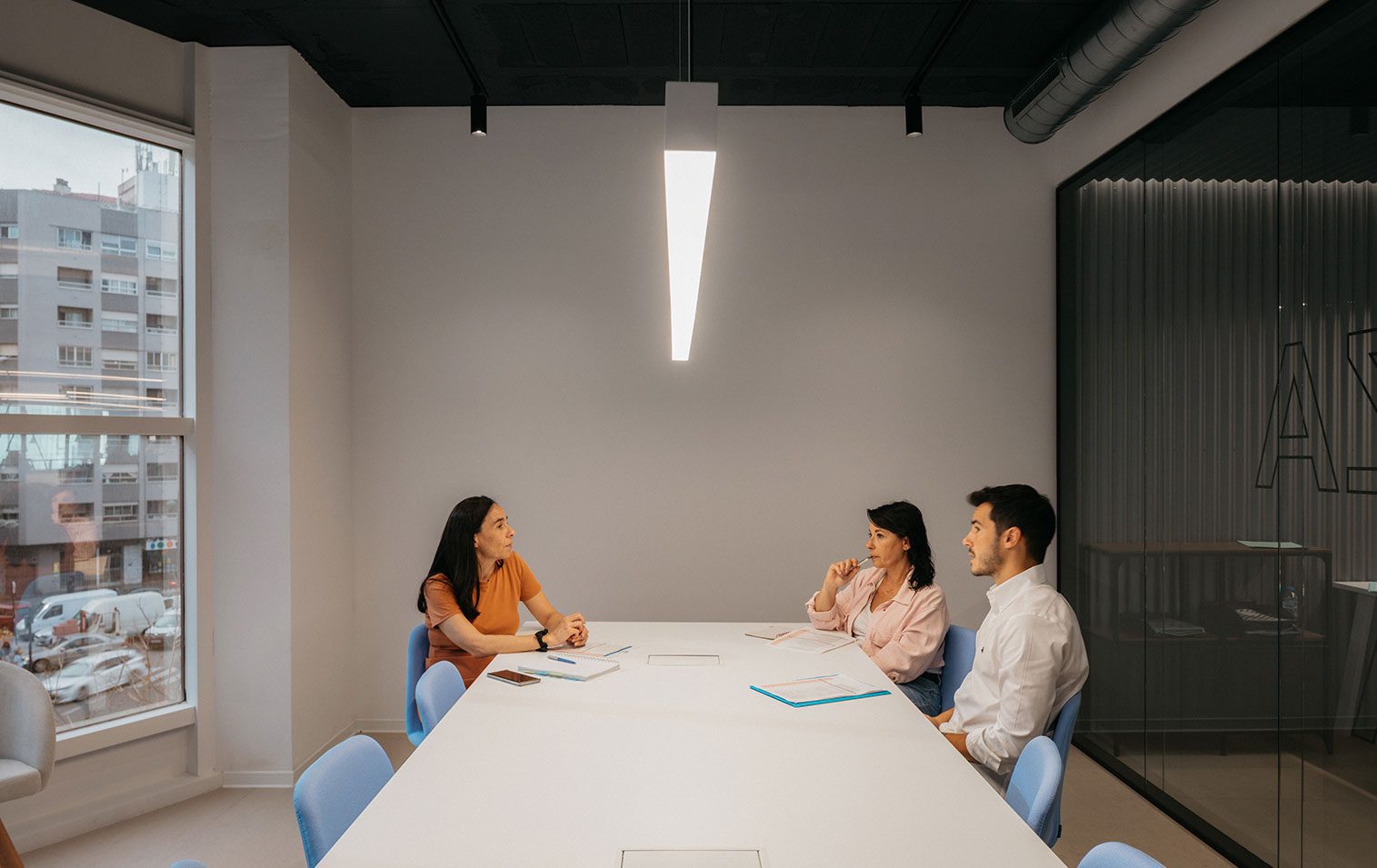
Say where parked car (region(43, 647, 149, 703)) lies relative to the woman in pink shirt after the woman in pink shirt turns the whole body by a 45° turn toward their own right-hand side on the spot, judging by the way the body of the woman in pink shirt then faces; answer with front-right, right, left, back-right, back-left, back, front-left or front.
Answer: front

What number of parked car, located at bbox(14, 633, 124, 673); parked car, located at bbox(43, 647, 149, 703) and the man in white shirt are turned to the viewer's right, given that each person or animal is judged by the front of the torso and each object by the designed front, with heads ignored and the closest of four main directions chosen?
0

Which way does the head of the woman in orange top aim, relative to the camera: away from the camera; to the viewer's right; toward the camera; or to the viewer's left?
to the viewer's right

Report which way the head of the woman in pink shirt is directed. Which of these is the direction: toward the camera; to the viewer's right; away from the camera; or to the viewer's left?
to the viewer's left

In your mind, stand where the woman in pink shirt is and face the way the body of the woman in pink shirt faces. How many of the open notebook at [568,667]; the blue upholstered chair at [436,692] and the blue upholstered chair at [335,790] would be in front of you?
3

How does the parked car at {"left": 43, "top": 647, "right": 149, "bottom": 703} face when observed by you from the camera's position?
facing the viewer and to the left of the viewer

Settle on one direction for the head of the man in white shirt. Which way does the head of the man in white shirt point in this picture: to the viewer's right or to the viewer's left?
to the viewer's left

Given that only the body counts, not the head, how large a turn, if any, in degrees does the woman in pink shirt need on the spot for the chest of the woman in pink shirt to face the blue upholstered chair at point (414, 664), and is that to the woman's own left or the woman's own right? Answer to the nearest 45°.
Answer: approximately 45° to the woman's own right

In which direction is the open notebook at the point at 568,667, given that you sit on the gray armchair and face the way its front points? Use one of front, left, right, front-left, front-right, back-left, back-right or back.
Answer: left
